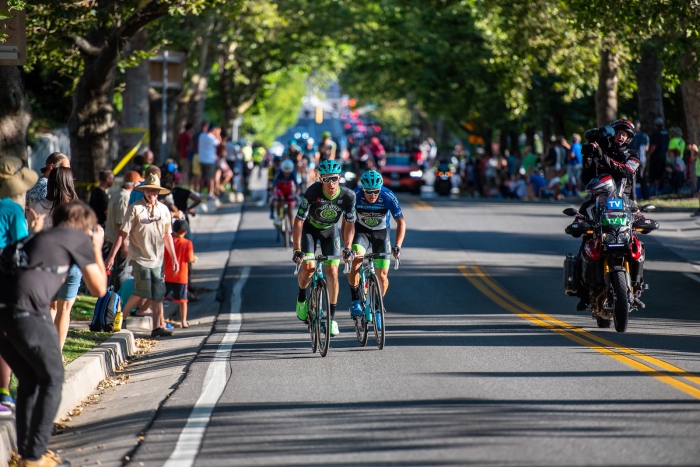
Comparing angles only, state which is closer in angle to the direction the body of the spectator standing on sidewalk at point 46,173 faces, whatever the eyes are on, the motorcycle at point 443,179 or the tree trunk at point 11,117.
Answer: the motorcycle

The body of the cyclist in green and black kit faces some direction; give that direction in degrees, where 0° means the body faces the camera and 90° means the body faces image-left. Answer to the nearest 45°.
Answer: approximately 0°

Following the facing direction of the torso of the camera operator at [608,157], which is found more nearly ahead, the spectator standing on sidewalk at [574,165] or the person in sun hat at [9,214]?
the person in sun hat

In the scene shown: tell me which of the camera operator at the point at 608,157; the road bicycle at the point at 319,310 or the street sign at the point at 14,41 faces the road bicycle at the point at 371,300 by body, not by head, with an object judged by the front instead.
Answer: the camera operator

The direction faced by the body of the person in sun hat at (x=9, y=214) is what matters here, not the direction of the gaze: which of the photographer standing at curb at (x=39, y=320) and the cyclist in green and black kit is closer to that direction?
the cyclist in green and black kit

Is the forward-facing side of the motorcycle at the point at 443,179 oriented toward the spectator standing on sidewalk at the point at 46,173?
yes

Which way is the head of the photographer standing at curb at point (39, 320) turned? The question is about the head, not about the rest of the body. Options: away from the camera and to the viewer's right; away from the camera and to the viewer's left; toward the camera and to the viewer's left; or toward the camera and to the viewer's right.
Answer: away from the camera and to the viewer's right

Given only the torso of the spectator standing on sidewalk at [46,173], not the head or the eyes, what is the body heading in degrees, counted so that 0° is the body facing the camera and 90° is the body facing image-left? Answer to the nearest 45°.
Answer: approximately 270°

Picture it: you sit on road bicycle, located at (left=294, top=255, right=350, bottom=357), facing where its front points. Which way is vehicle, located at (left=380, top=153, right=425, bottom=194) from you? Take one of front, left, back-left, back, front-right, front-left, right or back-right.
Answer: back

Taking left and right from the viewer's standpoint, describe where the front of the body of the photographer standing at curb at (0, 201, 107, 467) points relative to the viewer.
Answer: facing away from the viewer and to the right of the viewer
